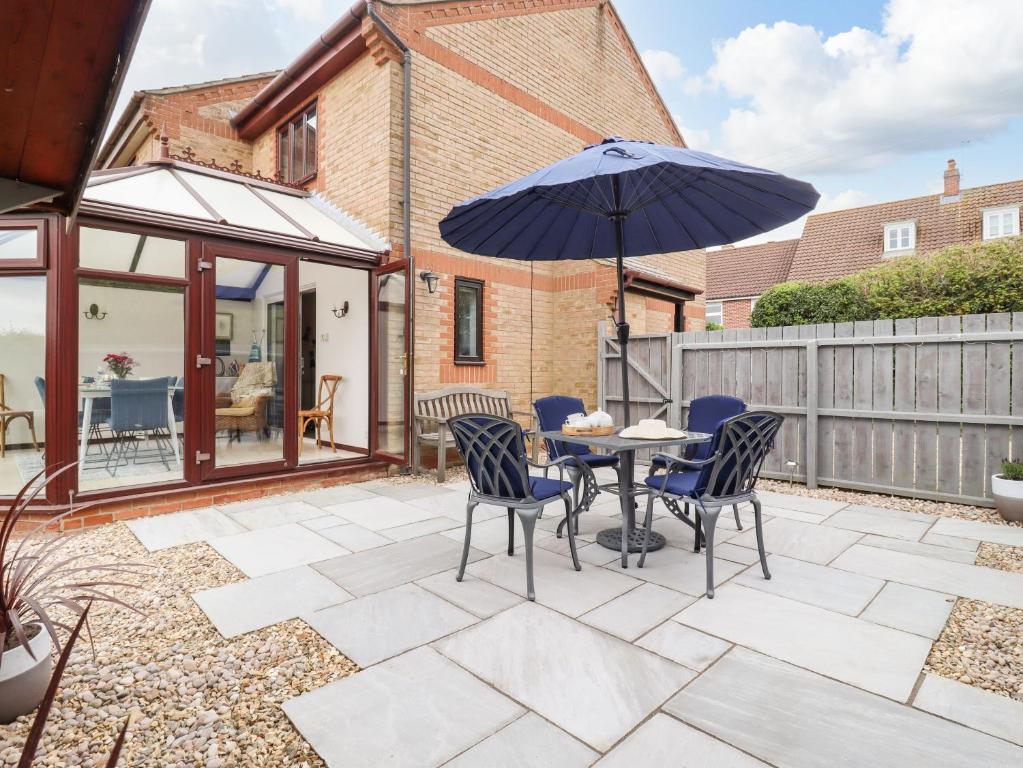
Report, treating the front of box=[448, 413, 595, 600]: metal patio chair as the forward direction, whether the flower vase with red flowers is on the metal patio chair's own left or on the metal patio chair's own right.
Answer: on the metal patio chair's own left

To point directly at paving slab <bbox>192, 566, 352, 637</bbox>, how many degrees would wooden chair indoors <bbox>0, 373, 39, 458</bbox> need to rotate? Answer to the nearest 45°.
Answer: approximately 90° to its right

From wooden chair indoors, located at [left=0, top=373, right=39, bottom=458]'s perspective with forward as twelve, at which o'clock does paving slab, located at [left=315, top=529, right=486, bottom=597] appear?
The paving slab is roughly at 2 o'clock from the wooden chair indoors.

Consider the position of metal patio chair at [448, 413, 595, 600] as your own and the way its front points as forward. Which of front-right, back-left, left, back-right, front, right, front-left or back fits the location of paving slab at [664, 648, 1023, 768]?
right

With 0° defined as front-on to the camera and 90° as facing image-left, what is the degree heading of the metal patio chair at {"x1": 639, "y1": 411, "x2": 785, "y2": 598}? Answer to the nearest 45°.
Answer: approximately 135°

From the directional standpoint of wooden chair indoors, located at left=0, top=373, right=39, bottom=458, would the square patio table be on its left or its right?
on its right

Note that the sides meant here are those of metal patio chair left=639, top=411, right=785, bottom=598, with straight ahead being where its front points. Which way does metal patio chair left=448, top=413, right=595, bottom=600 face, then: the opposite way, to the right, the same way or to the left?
to the right

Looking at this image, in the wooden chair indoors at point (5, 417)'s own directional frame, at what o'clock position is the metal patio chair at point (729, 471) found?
The metal patio chair is roughly at 2 o'clock from the wooden chair indoors.

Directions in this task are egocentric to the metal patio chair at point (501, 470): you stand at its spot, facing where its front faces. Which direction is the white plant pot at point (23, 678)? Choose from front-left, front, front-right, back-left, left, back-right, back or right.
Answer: back

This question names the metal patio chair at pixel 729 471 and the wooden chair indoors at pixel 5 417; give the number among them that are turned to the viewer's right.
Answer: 1

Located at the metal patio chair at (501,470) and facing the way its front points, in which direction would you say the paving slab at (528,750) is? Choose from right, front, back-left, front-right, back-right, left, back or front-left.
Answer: back-right

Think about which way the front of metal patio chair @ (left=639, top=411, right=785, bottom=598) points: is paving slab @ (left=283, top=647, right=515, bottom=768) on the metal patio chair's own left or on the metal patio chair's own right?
on the metal patio chair's own left

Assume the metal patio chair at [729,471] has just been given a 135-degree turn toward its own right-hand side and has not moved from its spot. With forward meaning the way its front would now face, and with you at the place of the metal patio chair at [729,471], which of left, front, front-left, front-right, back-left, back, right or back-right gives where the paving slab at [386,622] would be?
back-right

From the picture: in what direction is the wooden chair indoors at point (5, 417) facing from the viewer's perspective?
to the viewer's right

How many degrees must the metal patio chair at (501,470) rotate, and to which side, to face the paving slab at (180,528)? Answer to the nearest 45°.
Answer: approximately 90° to its left

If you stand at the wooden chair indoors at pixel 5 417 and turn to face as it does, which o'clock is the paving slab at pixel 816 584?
The paving slab is roughly at 2 o'clock from the wooden chair indoors.
